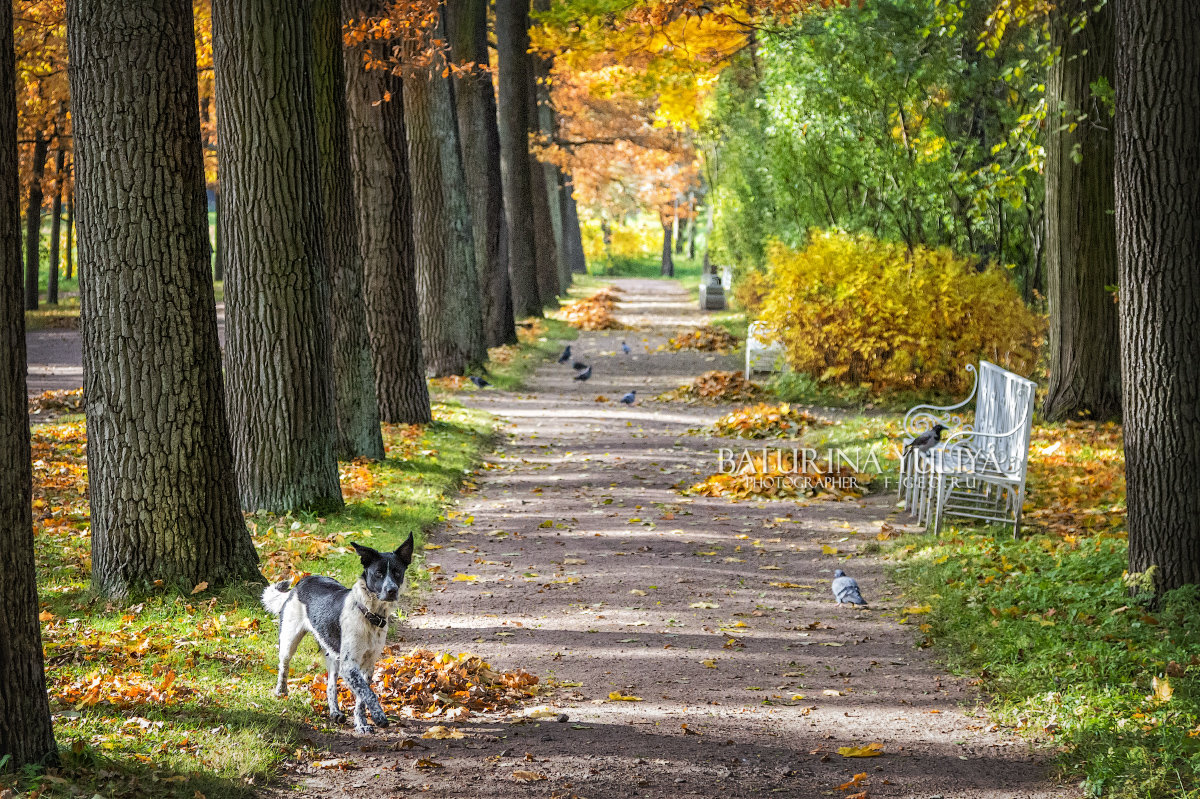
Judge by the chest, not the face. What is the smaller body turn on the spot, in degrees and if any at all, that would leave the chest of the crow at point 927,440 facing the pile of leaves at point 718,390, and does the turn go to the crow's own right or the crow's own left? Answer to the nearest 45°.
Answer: approximately 90° to the crow's own left

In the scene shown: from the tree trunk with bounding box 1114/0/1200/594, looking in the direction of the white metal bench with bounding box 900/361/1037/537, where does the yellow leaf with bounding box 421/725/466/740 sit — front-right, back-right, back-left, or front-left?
back-left

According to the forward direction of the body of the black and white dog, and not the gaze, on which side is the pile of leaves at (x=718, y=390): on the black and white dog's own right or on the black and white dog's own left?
on the black and white dog's own left

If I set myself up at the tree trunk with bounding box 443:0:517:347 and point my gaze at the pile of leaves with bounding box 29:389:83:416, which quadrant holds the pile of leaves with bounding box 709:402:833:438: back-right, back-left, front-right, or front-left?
front-left

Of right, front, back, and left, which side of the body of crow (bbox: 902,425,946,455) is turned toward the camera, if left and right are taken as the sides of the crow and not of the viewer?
right

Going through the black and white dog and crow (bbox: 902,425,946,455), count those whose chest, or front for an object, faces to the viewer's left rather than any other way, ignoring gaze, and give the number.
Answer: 0

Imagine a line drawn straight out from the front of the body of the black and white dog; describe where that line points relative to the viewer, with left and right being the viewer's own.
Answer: facing the viewer and to the right of the viewer

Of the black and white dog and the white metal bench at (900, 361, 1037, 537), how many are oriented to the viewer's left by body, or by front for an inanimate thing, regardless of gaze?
1

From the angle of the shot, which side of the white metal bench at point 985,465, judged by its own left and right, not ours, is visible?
left

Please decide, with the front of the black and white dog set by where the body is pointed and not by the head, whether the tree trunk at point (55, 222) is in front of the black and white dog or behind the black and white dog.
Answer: behind

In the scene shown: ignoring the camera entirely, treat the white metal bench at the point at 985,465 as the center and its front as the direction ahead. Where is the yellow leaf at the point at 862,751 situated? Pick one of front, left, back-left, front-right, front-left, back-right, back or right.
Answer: left

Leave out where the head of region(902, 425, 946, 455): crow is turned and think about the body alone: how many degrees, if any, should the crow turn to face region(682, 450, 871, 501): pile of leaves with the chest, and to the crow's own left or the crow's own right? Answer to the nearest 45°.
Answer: approximately 135° to the crow's own left
